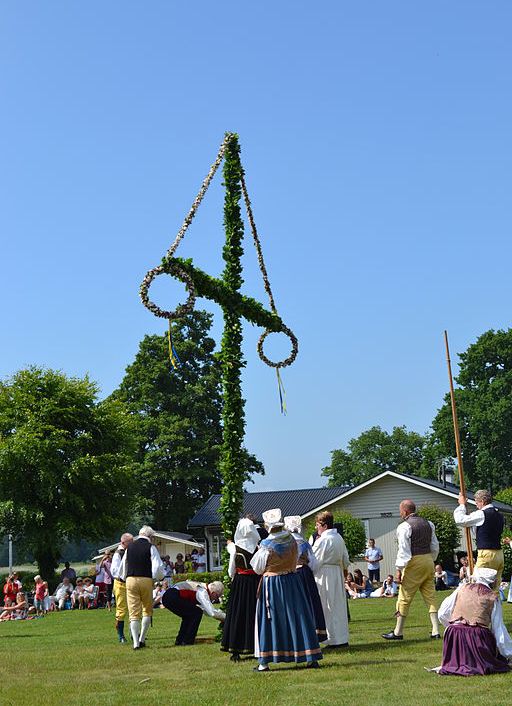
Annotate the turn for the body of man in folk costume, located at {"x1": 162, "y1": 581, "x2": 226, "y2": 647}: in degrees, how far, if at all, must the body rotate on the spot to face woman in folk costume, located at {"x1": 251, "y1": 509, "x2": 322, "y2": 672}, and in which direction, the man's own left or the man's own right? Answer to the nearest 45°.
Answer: approximately 90° to the man's own right

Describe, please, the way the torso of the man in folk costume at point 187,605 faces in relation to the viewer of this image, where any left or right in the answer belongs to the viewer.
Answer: facing to the right of the viewer

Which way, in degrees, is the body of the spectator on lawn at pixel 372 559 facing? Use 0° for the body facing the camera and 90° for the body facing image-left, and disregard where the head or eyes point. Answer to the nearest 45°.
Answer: approximately 0°

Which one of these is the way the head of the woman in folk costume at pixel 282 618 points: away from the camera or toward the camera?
away from the camera

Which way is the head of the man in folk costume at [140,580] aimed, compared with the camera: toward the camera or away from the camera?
away from the camera

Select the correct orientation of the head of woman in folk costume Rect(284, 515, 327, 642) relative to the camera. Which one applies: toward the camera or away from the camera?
away from the camera

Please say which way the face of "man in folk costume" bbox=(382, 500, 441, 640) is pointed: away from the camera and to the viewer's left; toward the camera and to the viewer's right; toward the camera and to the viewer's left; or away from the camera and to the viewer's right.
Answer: away from the camera and to the viewer's left
